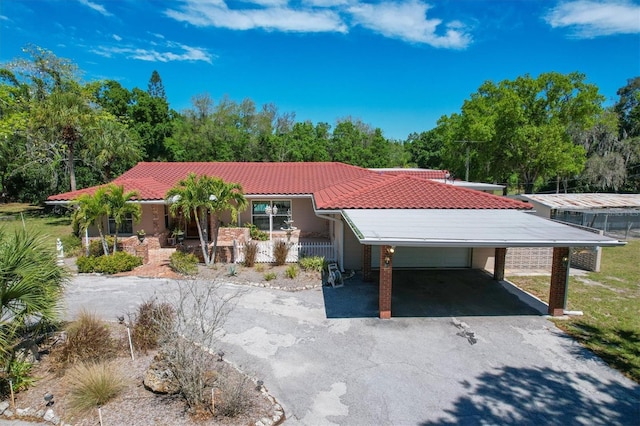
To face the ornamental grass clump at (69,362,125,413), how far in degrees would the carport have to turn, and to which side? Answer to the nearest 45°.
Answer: approximately 45° to its right

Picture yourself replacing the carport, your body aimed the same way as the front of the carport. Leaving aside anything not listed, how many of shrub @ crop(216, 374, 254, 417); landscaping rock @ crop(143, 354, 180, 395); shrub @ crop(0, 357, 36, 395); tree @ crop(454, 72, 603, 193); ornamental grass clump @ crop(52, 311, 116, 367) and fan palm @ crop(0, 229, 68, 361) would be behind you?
1

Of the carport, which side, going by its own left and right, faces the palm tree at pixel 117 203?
right

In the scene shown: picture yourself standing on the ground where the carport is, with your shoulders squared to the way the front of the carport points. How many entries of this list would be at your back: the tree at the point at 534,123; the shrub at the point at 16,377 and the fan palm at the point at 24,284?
1

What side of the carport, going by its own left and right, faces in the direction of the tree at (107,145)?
right

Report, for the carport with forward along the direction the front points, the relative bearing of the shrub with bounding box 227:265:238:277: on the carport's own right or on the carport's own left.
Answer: on the carport's own right

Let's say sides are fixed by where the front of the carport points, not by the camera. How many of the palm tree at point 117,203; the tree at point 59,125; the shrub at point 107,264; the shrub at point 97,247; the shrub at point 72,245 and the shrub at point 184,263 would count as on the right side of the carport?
6

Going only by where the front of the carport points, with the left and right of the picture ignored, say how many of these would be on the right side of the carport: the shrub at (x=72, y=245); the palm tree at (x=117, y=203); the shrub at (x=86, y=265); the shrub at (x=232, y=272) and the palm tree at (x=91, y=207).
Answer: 5

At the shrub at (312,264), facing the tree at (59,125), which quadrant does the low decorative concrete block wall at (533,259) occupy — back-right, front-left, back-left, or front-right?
back-right

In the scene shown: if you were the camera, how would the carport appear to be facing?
facing the viewer

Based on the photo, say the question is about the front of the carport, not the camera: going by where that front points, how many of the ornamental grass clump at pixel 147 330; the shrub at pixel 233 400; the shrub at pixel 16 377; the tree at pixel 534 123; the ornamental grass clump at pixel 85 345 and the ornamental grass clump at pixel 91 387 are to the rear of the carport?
1

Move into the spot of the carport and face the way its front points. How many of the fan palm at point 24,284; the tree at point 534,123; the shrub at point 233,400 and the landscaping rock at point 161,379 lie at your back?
1

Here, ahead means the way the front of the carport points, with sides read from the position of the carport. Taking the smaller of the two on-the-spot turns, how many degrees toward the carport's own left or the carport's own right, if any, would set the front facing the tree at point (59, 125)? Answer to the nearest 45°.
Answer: approximately 90° to the carport's own right

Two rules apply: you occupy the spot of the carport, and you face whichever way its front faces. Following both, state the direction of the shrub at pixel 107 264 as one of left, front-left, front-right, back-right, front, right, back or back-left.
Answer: right

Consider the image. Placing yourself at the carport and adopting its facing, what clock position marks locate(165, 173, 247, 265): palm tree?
The palm tree is roughly at 3 o'clock from the carport.

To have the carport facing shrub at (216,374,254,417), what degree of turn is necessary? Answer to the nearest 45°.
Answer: approximately 45° to its right

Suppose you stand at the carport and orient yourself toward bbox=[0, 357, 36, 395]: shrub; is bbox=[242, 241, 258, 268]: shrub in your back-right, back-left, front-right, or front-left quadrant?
front-right

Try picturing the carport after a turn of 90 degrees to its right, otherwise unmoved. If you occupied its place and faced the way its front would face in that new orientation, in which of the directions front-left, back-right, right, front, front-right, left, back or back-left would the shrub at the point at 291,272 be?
front
